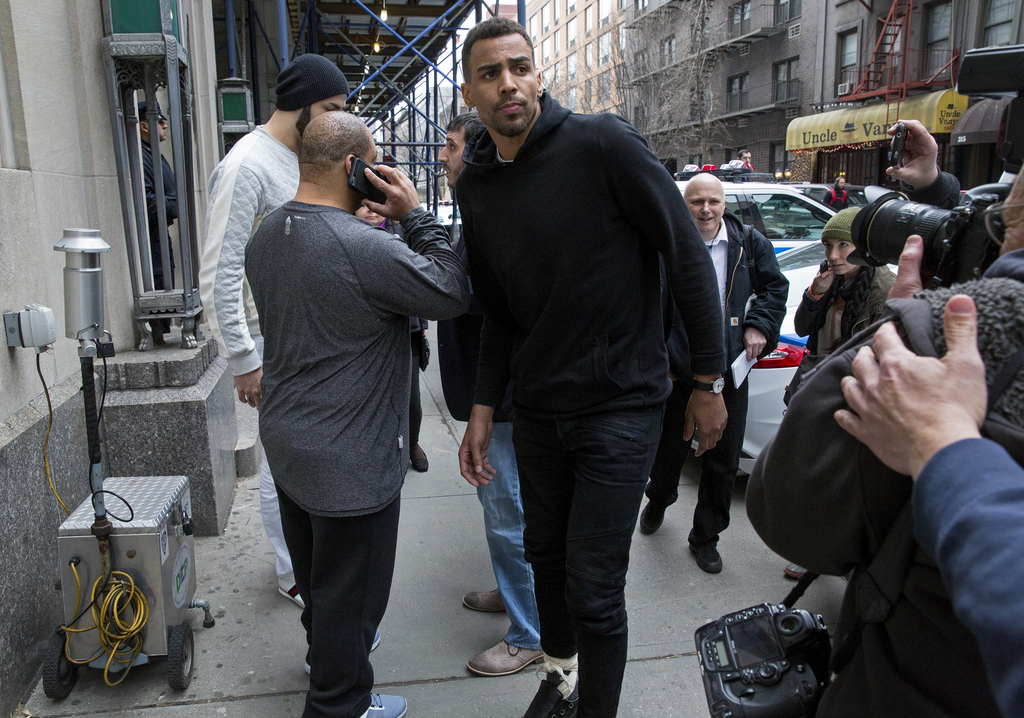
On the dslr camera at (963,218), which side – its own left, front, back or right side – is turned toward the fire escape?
right

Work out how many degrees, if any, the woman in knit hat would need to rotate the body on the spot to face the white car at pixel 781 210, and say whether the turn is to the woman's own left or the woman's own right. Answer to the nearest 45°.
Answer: approximately 135° to the woman's own right

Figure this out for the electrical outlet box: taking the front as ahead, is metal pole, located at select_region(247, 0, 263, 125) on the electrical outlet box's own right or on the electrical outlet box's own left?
on the electrical outlet box's own left

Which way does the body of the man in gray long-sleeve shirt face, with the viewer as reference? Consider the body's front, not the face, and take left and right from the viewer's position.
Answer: facing away from the viewer and to the right of the viewer

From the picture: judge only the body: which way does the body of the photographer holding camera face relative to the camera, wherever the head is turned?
to the viewer's left

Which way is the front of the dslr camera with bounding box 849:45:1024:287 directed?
to the viewer's left

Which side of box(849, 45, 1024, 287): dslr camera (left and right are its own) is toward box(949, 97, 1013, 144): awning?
right

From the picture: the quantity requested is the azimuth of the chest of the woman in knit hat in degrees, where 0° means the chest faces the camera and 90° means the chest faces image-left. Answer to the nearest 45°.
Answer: approximately 45°

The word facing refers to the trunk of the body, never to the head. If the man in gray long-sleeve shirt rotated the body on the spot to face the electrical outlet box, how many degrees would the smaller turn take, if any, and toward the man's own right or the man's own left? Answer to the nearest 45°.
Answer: approximately 90° to the man's own left
